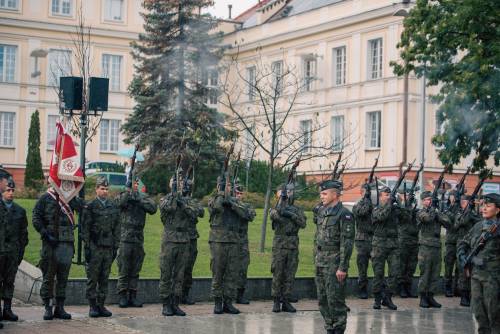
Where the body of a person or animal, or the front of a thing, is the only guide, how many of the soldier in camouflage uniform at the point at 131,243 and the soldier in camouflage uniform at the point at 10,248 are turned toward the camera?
2

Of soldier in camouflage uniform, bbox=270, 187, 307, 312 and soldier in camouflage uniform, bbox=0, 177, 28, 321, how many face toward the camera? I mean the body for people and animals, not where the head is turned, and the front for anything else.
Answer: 2

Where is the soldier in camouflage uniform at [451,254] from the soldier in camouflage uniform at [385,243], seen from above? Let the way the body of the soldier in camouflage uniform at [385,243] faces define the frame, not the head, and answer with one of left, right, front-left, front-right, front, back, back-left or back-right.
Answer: back-left

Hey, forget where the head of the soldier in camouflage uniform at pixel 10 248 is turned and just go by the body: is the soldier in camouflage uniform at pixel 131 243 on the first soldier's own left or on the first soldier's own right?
on the first soldier's own left

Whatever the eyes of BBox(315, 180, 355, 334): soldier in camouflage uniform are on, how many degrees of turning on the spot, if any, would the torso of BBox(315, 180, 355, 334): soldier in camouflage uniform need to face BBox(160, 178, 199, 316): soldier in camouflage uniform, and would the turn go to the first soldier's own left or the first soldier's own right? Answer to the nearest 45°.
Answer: approximately 90° to the first soldier's own right

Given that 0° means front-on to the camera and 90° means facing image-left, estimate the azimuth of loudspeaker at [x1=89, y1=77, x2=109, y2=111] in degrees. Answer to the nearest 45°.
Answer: approximately 0°
